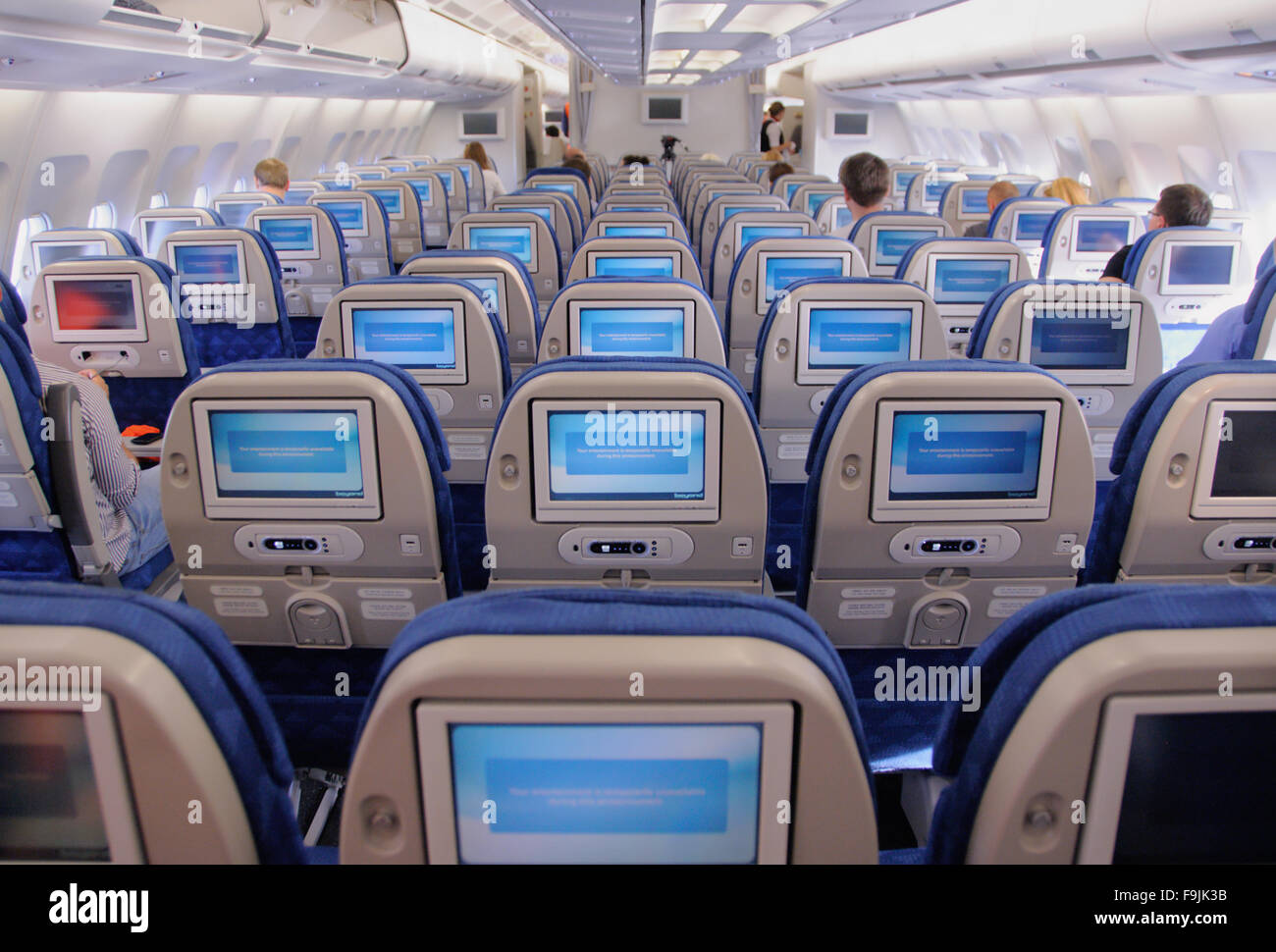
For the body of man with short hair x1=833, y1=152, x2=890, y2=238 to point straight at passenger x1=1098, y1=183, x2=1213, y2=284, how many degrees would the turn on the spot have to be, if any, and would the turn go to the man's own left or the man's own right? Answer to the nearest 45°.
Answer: approximately 135° to the man's own right

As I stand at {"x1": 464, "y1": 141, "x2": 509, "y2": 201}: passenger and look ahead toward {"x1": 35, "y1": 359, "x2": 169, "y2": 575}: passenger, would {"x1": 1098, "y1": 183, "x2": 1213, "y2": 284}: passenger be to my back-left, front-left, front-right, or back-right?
front-left

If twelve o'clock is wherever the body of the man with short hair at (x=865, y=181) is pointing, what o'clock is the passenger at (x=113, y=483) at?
The passenger is roughly at 7 o'clock from the man with short hair.

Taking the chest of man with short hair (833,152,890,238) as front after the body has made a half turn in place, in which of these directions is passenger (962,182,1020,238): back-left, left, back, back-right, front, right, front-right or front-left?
back-left

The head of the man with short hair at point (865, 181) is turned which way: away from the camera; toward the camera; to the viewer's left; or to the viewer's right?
away from the camera

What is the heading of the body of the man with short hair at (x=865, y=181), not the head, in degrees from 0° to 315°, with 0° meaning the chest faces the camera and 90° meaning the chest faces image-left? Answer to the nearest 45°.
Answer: approximately 180°

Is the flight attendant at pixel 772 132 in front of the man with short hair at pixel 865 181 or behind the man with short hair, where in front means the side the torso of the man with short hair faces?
in front

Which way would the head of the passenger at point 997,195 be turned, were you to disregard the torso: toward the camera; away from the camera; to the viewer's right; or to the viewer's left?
away from the camera
